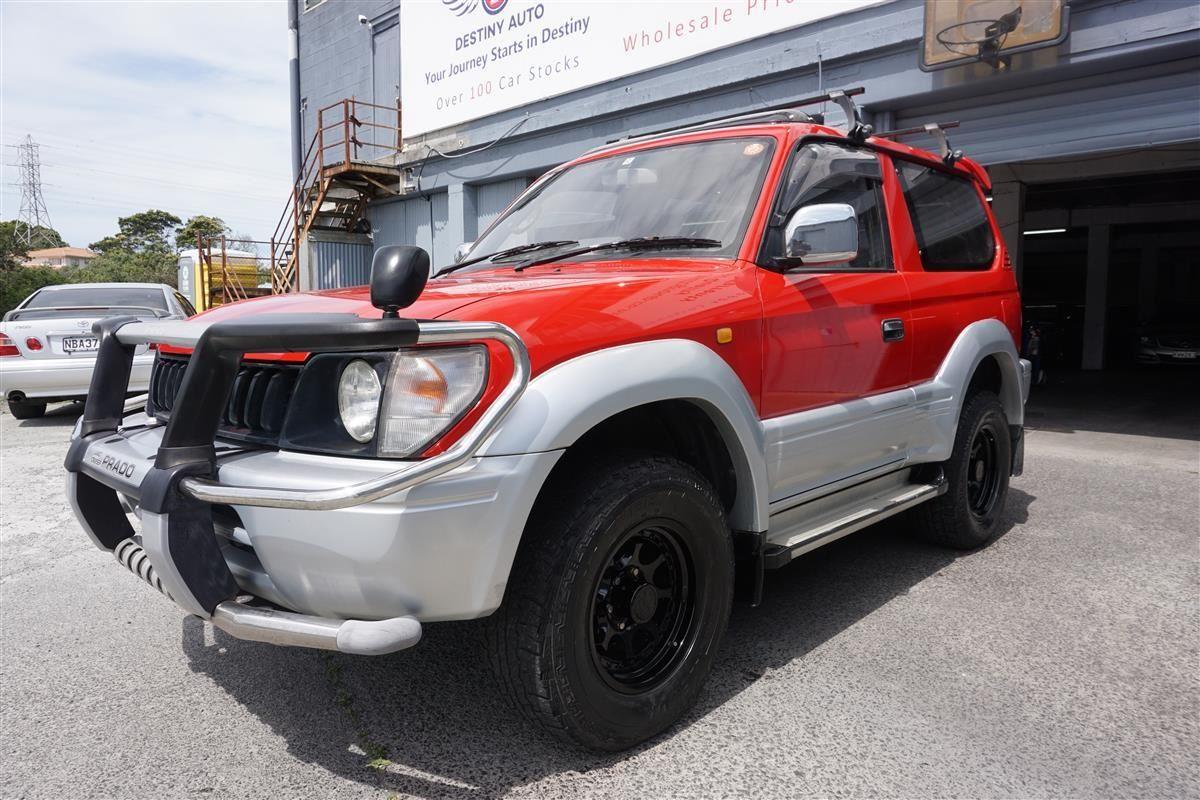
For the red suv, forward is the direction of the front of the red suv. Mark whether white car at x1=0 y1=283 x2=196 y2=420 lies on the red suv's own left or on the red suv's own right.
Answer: on the red suv's own right

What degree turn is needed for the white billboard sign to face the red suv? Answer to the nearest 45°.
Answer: approximately 45° to its left

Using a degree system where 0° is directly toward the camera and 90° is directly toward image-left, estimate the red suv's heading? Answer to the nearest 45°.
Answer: approximately 45°

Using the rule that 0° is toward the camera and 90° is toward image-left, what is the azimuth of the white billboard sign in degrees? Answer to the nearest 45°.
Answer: approximately 45°

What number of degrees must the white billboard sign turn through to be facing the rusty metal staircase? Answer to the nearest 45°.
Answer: approximately 90° to its right

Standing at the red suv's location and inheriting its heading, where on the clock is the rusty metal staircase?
The rusty metal staircase is roughly at 4 o'clock from the red suv.

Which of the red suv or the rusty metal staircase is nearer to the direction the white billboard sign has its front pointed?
the red suv

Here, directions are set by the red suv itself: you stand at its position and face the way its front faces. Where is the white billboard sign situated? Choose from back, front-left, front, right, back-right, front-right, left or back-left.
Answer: back-right
